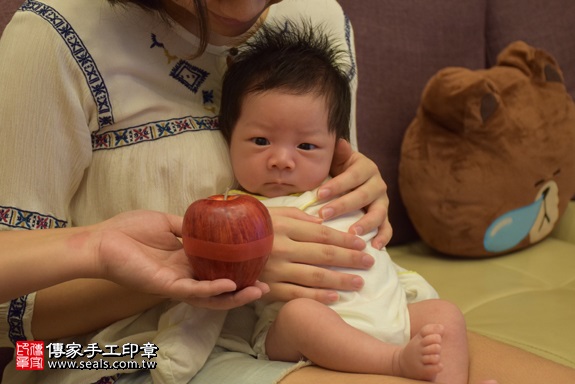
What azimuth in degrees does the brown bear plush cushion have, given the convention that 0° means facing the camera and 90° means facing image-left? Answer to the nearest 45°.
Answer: approximately 315°

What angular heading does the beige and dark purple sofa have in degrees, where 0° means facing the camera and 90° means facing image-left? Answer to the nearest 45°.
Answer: approximately 0°
